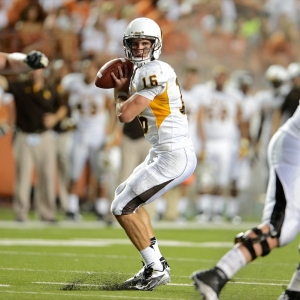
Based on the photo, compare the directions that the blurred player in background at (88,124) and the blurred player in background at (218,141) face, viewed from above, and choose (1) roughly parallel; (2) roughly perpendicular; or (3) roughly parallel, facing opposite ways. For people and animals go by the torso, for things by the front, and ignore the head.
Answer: roughly parallel

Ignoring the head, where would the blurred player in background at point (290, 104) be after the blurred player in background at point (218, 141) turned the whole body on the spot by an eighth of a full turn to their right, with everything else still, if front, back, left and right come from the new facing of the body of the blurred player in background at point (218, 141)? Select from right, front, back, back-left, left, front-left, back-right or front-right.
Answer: left

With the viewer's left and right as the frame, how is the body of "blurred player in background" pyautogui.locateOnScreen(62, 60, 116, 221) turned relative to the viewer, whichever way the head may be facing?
facing the viewer

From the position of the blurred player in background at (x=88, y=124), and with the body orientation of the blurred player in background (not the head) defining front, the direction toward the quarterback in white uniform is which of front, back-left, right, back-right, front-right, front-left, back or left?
front

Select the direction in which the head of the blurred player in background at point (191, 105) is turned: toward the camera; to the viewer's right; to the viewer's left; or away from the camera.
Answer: toward the camera

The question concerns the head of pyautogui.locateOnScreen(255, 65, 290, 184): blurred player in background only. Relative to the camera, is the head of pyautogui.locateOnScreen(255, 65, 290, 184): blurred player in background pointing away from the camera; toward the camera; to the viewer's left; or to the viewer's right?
toward the camera

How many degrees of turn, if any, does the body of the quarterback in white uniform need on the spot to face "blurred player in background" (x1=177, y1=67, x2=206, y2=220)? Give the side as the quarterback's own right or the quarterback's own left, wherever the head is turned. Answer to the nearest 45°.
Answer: approximately 90° to the quarterback's own right

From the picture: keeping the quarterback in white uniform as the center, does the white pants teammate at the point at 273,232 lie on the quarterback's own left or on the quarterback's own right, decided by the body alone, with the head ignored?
on the quarterback's own left

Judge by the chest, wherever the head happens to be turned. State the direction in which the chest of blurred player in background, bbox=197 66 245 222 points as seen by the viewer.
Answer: toward the camera

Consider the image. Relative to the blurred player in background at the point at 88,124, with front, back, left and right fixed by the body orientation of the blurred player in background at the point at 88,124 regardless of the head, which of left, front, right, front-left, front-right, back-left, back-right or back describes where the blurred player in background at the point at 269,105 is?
left
